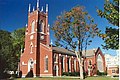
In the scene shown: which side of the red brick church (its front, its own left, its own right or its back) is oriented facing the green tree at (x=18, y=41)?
right

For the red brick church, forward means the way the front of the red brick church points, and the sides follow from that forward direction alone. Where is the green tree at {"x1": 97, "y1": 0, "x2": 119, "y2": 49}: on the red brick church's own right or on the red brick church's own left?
on the red brick church's own left

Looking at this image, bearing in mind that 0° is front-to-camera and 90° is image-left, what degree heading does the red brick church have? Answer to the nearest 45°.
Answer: approximately 45°
